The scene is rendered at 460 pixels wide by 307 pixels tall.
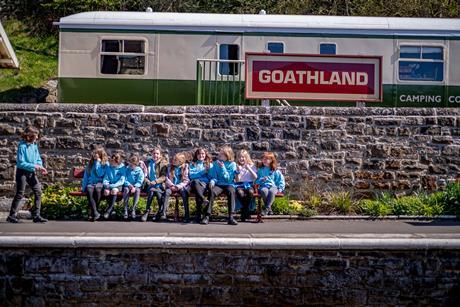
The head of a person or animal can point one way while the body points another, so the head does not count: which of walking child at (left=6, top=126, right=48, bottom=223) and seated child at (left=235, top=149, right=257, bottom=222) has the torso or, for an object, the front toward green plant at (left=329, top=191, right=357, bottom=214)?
the walking child

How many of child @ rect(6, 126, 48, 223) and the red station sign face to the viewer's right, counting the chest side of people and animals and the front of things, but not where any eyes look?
1

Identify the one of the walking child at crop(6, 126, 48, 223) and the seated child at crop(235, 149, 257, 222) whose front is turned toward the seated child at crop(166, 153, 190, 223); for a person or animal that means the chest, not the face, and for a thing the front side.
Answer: the walking child

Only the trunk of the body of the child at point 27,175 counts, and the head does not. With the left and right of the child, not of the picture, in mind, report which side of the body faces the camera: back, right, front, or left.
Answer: right

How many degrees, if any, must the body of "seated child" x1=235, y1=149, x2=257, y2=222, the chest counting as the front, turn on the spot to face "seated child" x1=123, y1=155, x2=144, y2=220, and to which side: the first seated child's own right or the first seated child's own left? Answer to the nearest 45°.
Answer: approximately 90° to the first seated child's own right

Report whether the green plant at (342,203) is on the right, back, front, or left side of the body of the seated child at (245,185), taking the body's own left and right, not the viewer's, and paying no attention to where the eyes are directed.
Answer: left
